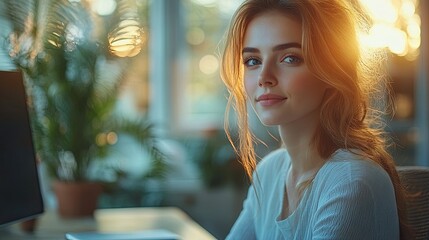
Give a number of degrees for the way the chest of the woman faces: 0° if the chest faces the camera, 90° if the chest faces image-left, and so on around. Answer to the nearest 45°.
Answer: approximately 45°

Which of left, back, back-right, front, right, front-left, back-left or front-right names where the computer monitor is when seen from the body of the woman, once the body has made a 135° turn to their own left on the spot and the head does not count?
back

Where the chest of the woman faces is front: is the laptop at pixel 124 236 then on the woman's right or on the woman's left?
on the woman's right

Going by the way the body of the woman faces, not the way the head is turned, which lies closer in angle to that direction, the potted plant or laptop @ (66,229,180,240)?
the laptop

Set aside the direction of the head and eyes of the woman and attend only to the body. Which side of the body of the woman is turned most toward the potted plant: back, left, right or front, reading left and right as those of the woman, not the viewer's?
right

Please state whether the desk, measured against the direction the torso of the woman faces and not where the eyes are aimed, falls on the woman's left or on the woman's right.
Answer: on the woman's right
